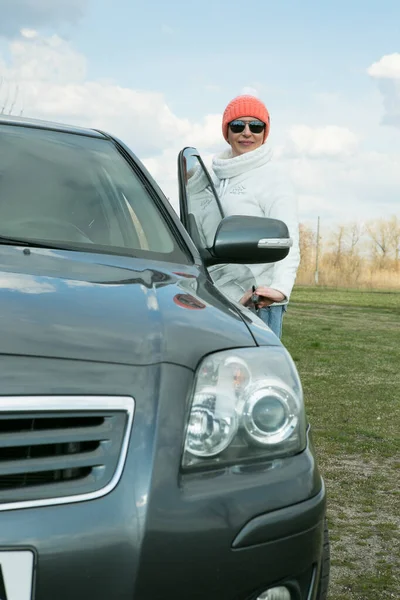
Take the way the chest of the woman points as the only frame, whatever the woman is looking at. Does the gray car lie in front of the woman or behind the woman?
in front

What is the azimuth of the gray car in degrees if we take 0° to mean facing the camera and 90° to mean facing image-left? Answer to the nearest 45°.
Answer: approximately 0°

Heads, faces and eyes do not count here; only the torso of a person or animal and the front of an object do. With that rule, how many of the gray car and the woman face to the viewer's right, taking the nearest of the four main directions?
0
